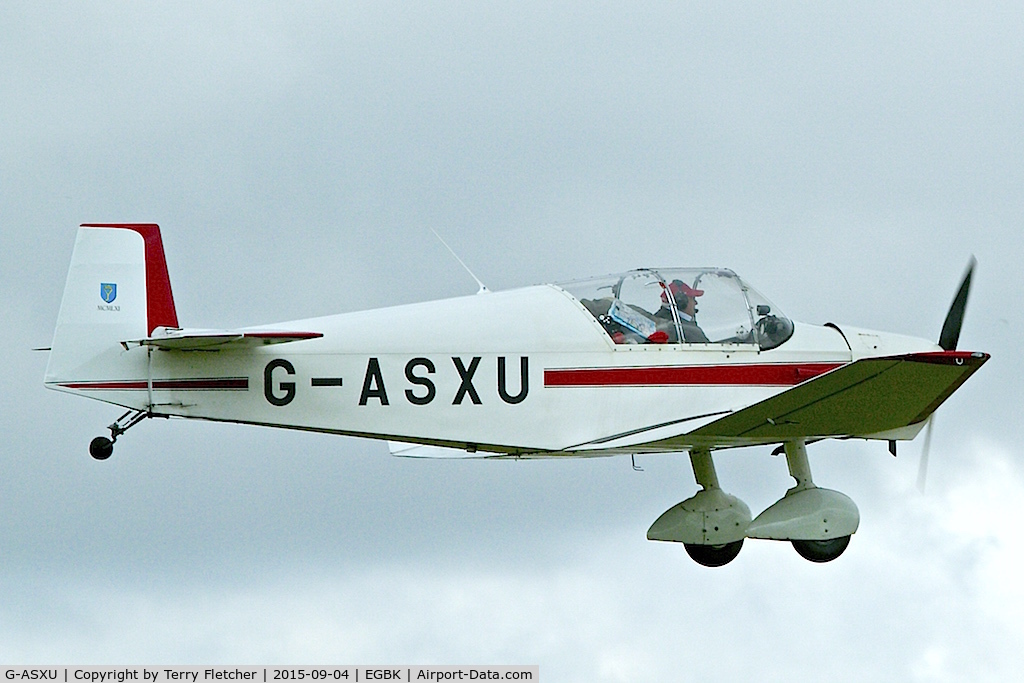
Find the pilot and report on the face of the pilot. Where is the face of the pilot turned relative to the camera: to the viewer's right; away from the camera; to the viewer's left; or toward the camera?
to the viewer's right

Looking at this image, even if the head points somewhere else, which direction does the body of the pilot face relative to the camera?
to the viewer's right

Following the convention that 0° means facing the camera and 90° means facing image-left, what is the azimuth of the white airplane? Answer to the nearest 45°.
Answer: approximately 270°

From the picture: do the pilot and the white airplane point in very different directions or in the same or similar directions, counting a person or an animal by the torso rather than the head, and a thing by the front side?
same or similar directions
